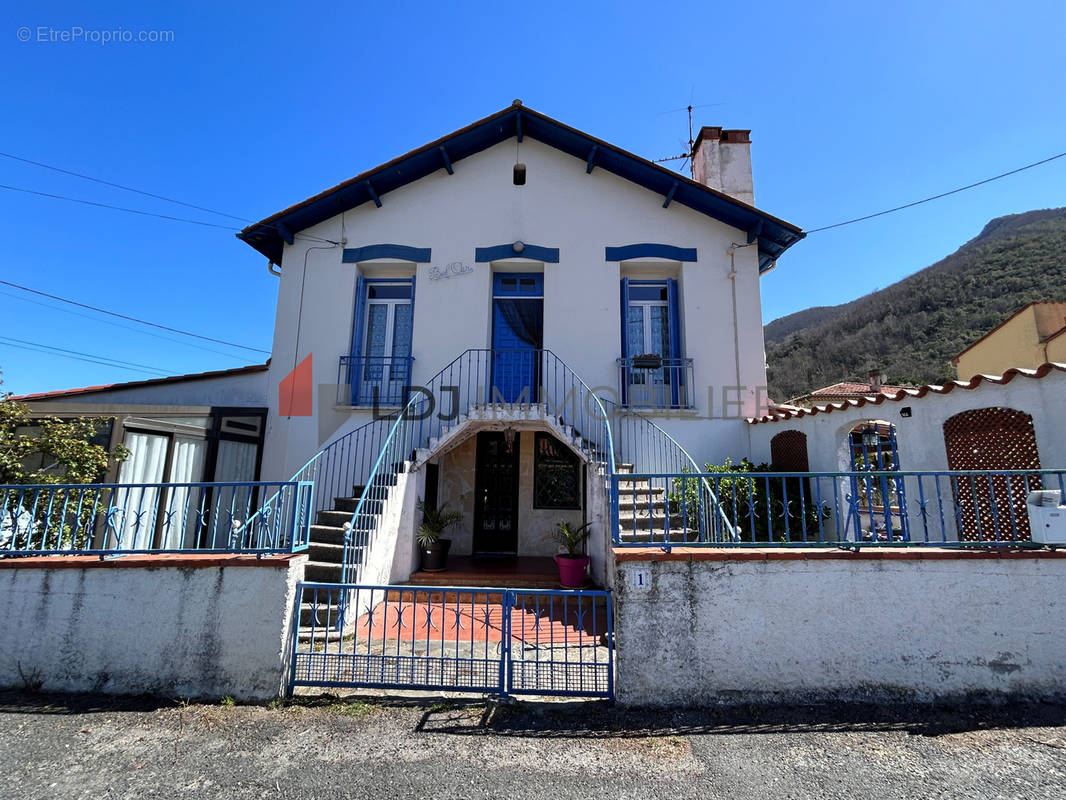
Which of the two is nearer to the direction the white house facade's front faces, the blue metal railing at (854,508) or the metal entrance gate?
the metal entrance gate

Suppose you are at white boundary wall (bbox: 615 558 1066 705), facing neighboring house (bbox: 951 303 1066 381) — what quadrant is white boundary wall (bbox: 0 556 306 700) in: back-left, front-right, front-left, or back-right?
back-left

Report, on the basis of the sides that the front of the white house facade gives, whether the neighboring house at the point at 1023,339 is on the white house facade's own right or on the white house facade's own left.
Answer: on the white house facade's own left

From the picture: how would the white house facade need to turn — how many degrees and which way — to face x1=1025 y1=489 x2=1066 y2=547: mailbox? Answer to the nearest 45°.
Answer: approximately 45° to its left

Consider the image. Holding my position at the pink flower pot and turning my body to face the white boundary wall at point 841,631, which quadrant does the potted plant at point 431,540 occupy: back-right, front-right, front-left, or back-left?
back-right

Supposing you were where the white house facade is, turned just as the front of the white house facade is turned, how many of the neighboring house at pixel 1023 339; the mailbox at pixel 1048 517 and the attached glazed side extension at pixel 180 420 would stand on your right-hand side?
1

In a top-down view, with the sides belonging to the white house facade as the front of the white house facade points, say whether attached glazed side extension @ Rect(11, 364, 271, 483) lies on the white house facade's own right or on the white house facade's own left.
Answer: on the white house facade's own right

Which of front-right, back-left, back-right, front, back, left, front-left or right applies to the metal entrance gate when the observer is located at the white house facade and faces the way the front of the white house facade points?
front

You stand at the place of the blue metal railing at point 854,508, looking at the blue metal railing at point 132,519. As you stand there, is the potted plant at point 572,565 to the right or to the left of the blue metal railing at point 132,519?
right

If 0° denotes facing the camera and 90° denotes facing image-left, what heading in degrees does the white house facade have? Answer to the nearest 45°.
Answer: approximately 0°

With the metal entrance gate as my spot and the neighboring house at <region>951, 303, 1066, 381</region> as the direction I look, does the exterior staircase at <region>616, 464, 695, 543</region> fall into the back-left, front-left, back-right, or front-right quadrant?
front-left

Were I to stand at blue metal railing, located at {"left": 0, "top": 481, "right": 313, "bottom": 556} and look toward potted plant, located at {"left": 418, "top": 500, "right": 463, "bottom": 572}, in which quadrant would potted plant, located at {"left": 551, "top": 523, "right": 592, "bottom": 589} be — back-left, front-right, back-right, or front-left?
front-right
